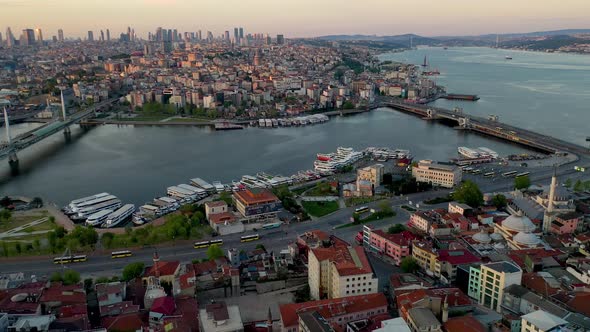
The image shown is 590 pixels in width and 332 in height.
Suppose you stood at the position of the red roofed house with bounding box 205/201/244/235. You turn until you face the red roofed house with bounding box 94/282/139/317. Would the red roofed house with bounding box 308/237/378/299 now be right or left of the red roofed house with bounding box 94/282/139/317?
left

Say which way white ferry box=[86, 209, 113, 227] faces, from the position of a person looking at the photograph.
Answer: facing the viewer and to the left of the viewer
